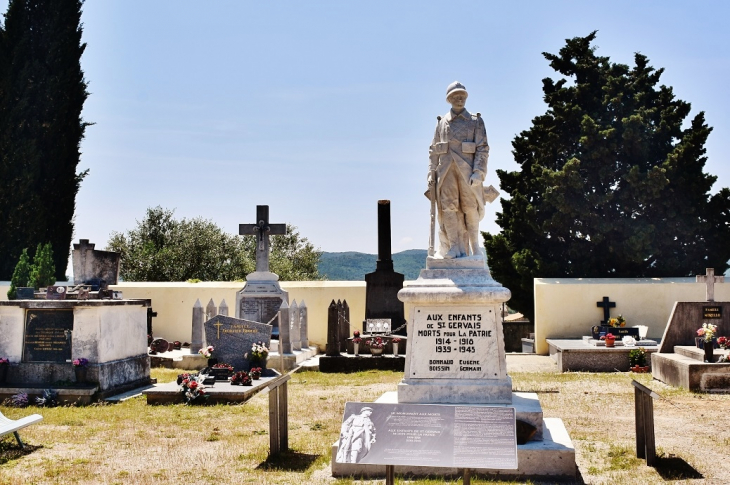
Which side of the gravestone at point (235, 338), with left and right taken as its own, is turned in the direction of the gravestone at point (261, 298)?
back

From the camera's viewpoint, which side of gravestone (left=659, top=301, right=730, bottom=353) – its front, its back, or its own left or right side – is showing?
front

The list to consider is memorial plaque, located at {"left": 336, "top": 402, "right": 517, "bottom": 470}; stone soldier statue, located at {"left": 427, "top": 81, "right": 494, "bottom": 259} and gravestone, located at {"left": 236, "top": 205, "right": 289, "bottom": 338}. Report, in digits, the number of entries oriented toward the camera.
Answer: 3

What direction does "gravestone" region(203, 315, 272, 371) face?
toward the camera

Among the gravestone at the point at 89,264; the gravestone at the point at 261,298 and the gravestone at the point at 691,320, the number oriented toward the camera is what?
3

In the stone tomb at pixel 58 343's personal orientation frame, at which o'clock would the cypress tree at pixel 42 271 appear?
The cypress tree is roughly at 6 o'clock from the stone tomb.

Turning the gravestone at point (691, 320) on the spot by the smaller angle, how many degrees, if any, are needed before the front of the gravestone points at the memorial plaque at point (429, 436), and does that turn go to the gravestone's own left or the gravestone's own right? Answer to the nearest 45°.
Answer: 0° — it already faces it

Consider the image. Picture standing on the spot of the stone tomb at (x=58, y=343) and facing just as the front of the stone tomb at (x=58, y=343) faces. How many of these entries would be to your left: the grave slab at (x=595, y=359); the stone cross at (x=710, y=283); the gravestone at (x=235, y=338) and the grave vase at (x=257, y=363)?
4

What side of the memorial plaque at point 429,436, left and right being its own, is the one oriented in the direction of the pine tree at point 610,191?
back

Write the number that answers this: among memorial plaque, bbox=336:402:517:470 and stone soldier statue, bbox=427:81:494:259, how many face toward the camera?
2

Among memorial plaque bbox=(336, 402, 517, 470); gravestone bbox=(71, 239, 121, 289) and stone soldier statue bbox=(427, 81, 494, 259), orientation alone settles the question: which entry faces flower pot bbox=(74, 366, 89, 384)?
the gravestone

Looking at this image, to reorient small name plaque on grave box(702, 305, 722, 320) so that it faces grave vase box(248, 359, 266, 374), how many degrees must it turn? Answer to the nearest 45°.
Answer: approximately 45° to its right

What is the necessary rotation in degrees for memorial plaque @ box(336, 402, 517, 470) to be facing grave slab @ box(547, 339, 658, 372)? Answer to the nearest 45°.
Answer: approximately 180°

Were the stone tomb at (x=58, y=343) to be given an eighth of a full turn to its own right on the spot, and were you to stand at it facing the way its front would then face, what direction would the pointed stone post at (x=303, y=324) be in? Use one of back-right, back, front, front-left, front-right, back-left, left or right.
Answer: back

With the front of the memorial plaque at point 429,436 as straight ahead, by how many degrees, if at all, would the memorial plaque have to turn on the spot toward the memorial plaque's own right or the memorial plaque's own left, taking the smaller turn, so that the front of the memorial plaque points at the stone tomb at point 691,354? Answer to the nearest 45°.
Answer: approximately 135° to the memorial plaque's own left

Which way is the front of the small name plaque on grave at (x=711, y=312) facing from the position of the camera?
facing the viewer

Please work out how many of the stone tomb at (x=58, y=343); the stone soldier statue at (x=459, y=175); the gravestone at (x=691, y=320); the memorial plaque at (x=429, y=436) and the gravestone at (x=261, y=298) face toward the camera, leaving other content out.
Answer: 5

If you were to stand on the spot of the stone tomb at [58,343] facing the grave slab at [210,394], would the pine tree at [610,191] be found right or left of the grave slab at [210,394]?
left
